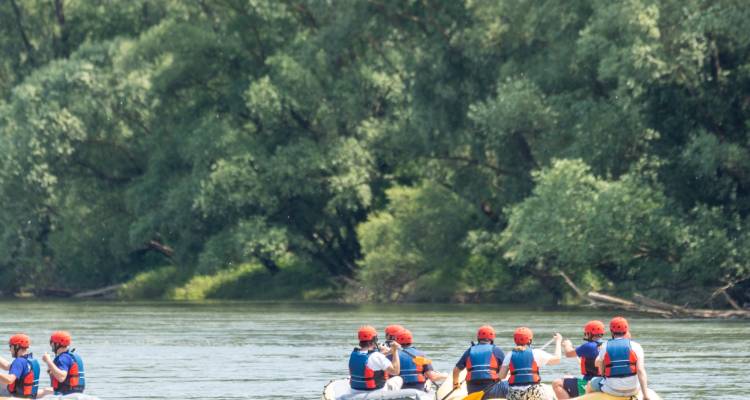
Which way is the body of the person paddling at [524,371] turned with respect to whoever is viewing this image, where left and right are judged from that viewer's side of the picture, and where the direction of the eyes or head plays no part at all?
facing away from the viewer

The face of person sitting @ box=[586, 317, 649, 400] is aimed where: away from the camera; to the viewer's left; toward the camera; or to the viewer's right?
away from the camera

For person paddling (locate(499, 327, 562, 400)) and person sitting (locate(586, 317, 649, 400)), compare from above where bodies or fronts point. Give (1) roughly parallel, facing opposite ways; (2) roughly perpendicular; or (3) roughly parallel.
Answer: roughly parallel

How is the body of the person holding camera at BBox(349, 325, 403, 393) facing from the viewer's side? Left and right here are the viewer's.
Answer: facing away from the viewer and to the right of the viewer

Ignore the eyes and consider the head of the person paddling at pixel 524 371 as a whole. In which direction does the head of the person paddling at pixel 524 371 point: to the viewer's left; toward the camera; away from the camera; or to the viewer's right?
away from the camera

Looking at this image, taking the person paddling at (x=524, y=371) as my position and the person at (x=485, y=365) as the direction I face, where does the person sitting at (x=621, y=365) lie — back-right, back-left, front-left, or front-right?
back-right

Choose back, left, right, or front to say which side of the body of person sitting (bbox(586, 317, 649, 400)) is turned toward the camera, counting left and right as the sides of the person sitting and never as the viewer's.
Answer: back
